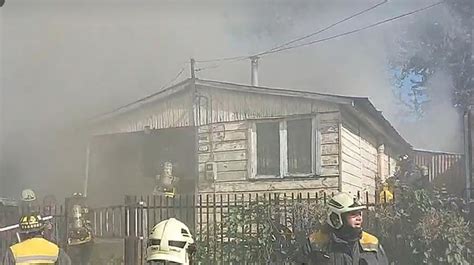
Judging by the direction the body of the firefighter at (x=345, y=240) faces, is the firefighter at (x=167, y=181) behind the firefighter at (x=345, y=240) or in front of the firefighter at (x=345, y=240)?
behind

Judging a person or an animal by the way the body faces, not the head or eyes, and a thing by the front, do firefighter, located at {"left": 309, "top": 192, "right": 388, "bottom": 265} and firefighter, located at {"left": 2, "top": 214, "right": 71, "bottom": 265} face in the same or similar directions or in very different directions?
very different directions

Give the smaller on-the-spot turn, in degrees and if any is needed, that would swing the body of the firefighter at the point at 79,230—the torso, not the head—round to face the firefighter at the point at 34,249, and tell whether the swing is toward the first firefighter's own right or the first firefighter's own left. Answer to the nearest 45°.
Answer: approximately 135° to the first firefighter's own left

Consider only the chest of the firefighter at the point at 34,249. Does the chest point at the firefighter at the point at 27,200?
yes

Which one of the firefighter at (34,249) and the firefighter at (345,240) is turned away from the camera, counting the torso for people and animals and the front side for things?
the firefighter at (34,249)

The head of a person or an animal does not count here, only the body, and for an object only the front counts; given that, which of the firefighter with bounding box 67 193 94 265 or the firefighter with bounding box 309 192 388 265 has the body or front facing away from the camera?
the firefighter with bounding box 67 193 94 265

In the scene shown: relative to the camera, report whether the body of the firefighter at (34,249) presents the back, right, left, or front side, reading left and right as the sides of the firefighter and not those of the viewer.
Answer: back

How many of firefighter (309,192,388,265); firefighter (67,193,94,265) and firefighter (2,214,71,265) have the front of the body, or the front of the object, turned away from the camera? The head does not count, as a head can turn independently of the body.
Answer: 2

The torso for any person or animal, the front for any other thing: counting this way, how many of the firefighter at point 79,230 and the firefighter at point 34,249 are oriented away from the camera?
2

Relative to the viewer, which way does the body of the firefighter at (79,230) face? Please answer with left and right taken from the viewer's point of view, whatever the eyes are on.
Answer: facing away from the viewer

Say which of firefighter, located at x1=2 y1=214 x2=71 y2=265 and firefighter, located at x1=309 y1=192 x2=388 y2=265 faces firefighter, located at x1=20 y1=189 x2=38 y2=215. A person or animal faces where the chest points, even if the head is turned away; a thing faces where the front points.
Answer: firefighter, located at x1=2 y1=214 x2=71 y2=265
